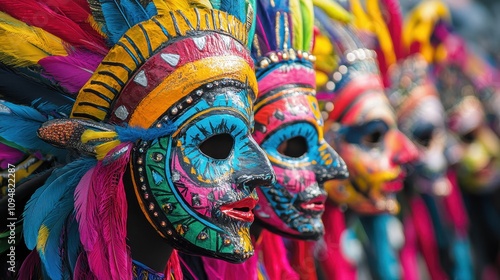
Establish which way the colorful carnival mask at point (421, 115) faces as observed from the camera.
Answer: facing the viewer and to the right of the viewer

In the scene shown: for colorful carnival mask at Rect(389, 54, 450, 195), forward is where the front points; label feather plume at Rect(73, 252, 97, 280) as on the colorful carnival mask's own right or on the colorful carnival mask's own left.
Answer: on the colorful carnival mask's own right

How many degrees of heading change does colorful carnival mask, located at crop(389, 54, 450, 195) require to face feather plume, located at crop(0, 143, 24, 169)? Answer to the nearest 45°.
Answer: approximately 90° to its right

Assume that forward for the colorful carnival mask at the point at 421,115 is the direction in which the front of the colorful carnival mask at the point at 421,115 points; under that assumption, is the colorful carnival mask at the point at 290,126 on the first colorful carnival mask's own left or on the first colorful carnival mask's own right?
on the first colorful carnival mask's own right
